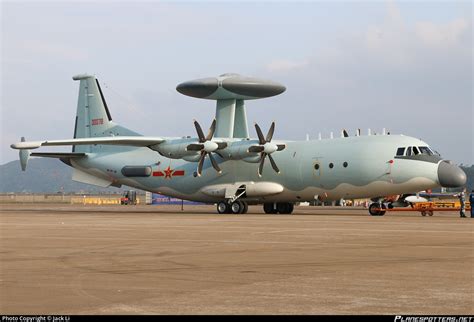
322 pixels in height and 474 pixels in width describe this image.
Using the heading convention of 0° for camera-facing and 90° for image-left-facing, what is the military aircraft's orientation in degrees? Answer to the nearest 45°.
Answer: approximately 315°
